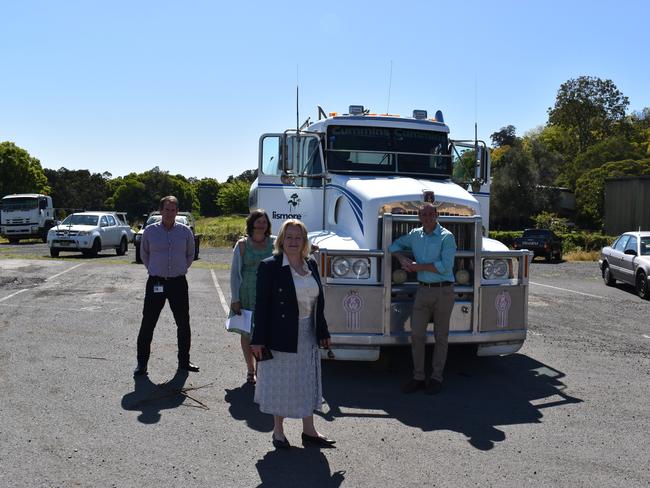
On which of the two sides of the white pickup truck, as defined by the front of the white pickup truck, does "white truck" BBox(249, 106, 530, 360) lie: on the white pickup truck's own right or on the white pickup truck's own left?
on the white pickup truck's own left

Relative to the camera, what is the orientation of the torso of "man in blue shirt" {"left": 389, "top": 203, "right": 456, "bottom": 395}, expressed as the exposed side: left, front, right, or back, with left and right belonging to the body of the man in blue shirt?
front

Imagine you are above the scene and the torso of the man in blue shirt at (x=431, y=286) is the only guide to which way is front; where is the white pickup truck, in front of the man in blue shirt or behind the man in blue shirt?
behind

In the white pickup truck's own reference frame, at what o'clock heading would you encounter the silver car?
The silver car is roughly at 9 o'clock from the white pickup truck.

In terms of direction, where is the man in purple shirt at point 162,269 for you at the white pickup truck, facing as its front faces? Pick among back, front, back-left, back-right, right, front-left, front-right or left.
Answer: front-left

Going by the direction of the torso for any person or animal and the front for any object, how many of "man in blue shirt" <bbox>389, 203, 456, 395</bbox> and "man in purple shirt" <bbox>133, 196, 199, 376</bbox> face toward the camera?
2

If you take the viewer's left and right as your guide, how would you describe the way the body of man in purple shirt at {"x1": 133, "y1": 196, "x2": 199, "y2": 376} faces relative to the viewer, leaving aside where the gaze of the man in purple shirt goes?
facing the viewer

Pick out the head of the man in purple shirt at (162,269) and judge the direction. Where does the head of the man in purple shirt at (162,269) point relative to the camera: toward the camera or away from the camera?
toward the camera

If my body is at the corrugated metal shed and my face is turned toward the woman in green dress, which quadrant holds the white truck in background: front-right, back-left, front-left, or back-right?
front-right

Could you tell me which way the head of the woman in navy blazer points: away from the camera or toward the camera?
toward the camera

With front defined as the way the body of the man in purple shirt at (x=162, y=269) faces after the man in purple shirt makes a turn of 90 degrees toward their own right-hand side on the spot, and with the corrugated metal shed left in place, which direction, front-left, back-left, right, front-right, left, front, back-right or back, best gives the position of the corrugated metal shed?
back-right

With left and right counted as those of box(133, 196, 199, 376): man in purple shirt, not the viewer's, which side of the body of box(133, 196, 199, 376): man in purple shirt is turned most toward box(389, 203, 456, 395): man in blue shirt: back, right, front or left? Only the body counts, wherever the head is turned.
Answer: left

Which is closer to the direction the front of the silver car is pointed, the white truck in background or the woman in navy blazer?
the woman in navy blazer

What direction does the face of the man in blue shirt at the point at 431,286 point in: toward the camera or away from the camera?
toward the camera
